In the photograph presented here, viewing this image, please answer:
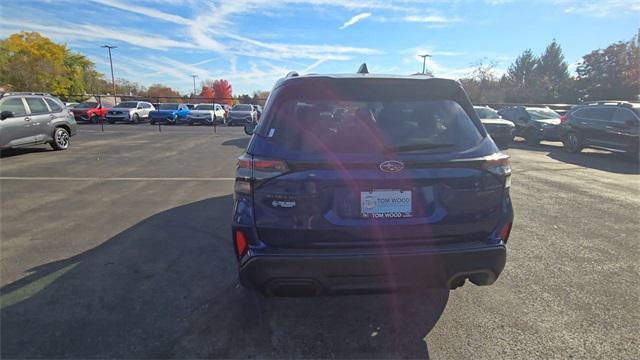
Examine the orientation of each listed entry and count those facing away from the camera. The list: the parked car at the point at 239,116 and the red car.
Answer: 0

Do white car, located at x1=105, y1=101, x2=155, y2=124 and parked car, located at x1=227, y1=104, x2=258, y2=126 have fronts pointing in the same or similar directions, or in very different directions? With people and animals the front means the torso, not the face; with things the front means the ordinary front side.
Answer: same or similar directions

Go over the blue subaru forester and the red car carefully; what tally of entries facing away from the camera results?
1

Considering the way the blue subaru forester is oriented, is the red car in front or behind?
in front

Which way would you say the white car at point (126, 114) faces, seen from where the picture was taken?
facing the viewer and to the left of the viewer

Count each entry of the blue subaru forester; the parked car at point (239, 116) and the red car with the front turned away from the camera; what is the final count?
1

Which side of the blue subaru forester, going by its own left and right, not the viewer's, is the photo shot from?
back

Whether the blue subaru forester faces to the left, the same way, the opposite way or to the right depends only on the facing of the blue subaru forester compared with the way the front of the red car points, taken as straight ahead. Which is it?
the opposite way

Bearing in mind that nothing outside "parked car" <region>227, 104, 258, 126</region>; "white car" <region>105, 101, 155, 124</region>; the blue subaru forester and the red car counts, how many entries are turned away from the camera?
1

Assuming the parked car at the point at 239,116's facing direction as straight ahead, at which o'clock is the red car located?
The red car is roughly at 2 o'clock from the parked car.

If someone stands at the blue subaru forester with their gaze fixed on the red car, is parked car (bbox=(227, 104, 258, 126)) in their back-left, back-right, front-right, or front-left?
front-right

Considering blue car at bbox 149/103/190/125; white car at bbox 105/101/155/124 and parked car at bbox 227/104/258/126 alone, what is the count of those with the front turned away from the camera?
0

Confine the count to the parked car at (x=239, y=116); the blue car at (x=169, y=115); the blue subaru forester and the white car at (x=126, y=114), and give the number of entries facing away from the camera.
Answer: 1

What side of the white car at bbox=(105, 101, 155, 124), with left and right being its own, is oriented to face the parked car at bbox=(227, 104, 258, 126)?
left

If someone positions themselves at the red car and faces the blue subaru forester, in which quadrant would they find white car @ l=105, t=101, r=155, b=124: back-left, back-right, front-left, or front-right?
front-left

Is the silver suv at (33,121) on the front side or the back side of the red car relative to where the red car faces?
on the front side

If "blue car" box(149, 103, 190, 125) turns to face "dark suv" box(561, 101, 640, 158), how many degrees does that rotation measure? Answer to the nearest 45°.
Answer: approximately 90° to its left

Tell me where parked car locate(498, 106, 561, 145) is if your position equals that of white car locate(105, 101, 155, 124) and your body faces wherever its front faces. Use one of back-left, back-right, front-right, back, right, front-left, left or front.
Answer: left

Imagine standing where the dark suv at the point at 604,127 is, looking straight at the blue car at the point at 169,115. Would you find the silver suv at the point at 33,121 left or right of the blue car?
left

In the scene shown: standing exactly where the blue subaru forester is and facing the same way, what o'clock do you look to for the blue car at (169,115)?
The blue car is roughly at 11 o'clock from the blue subaru forester.

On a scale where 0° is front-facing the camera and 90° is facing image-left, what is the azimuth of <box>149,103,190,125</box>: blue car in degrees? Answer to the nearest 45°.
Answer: approximately 45°

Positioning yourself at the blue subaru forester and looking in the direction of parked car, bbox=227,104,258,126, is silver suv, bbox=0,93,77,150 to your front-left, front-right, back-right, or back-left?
front-left
